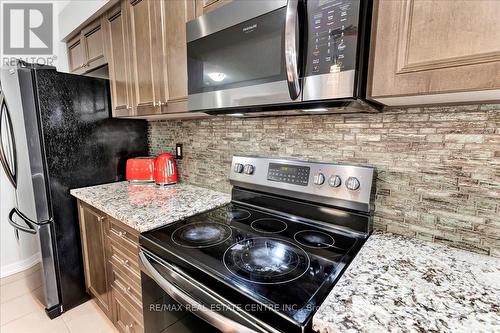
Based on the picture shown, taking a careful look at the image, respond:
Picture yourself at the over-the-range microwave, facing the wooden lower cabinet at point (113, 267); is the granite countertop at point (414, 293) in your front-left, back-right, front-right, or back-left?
back-left

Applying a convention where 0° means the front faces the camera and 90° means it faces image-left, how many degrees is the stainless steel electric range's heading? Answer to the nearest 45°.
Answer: approximately 45°

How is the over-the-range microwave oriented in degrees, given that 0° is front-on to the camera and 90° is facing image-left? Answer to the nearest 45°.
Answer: approximately 45°

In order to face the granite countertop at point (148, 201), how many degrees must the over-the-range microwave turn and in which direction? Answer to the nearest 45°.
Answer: approximately 90° to its right

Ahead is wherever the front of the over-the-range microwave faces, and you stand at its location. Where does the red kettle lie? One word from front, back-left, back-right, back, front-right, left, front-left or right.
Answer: right

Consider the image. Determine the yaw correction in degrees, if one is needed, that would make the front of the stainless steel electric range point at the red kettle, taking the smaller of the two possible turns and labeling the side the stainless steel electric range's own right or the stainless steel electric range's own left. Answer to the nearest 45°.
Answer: approximately 90° to the stainless steel electric range's own right

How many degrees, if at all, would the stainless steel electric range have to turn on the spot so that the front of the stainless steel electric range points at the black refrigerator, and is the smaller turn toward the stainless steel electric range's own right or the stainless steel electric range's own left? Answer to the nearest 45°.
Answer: approximately 90° to the stainless steel electric range's own right
